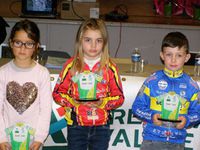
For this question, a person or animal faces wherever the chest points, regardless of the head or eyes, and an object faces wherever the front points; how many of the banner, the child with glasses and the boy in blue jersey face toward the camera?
3

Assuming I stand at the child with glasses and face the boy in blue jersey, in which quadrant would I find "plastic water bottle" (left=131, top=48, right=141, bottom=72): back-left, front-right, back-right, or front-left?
front-left

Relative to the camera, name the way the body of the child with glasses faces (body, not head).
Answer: toward the camera

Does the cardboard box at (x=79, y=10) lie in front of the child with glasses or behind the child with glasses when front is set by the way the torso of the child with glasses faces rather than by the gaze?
behind

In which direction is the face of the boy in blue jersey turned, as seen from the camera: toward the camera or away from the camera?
toward the camera

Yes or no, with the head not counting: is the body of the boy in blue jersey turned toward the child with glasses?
no

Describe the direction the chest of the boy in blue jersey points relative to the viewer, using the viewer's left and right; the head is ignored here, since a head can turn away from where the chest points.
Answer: facing the viewer

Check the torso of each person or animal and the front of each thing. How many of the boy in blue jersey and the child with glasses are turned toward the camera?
2

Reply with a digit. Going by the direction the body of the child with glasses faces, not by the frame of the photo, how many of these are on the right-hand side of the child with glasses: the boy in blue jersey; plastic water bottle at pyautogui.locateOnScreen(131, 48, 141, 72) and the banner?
0

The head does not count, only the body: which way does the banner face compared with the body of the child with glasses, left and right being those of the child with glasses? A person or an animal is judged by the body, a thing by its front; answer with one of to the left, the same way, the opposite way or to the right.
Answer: the same way
